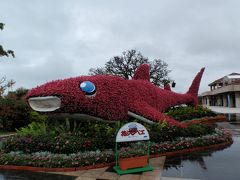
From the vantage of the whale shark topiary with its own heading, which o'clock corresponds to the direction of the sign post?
The sign post is roughly at 8 o'clock from the whale shark topiary.

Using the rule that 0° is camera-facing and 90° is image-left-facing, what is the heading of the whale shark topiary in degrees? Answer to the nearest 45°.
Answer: approximately 90°

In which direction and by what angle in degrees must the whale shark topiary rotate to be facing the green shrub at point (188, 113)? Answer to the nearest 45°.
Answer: approximately 135° to its right
